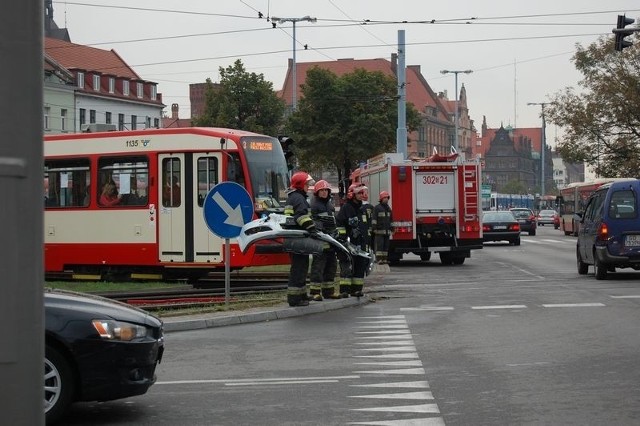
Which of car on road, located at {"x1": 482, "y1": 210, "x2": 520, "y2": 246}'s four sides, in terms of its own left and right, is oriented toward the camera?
back

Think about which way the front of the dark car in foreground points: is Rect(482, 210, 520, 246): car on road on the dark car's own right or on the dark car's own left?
on the dark car's own left

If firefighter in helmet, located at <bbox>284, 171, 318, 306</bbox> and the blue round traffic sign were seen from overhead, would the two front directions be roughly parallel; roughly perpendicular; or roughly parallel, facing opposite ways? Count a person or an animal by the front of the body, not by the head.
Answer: roughly perpendicular

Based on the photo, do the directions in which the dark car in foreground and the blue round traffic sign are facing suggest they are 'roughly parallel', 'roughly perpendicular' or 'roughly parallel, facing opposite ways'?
roughly perpendicular

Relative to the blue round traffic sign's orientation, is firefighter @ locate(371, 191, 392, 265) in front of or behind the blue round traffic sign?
behind

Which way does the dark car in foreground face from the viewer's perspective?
to the viewer's right

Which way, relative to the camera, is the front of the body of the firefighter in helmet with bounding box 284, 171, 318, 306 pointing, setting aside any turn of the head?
to the viewer's right

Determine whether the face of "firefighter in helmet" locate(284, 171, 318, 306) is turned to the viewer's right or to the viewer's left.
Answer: to the viewer's right
